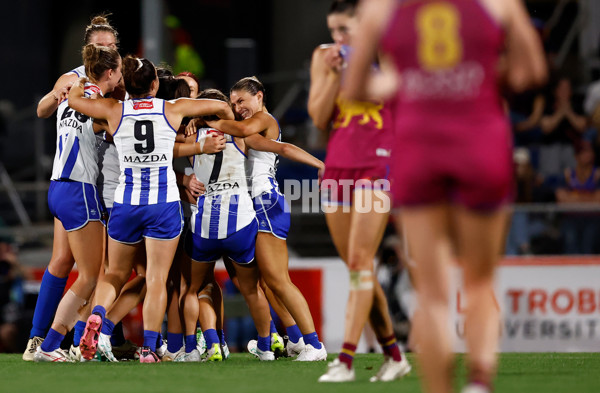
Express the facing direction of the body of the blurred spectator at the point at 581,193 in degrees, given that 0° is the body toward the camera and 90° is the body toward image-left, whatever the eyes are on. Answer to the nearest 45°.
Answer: approximately 0°

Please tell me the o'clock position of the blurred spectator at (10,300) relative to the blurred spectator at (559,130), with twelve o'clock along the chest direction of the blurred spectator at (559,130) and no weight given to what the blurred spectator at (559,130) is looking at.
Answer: the blurred spectator at (10,300) is roughly at 2 o'clock from the blurred spectator at (559,130).

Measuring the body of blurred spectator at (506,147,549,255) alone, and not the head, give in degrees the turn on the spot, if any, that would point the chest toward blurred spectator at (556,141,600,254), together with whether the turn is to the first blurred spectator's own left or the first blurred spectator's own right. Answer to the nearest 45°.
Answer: approximately 135° to the first blurred spectator's own left

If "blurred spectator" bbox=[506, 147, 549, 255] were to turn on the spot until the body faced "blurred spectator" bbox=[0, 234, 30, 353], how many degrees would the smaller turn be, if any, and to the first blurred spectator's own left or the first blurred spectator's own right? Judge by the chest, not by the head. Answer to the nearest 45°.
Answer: approximately 90° to the first blurred spectator's own right

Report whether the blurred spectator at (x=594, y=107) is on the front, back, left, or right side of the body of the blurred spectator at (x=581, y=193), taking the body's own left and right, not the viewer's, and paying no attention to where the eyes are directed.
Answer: back

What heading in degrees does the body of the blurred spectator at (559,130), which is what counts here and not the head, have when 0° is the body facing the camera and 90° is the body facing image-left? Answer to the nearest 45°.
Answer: approximately 0°
